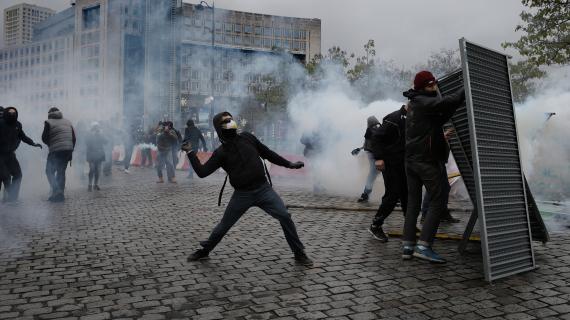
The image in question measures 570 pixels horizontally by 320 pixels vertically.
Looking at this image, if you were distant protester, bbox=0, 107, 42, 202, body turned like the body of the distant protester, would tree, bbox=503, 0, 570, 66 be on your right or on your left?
on your left

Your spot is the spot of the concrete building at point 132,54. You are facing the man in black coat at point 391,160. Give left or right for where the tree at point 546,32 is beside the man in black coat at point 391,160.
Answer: left

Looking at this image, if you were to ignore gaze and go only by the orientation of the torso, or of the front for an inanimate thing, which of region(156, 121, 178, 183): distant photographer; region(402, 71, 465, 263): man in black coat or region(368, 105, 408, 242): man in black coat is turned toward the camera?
the distant photographer

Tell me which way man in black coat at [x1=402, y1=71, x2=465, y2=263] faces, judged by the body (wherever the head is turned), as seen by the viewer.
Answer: to the viewer's right

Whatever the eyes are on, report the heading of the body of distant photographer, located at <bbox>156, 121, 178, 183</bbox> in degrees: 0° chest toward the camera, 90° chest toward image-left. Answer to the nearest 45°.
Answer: approximately 0°

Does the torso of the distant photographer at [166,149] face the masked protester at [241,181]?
yes
